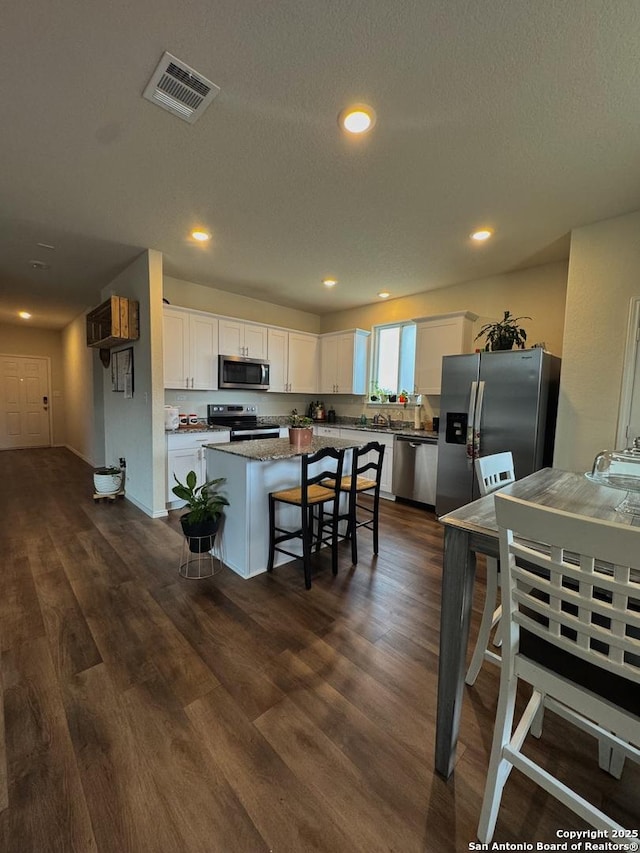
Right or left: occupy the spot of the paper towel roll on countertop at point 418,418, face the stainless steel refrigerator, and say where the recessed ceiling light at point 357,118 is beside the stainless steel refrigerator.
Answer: right

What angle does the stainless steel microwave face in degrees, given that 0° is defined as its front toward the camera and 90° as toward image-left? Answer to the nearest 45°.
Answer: approximately 315°

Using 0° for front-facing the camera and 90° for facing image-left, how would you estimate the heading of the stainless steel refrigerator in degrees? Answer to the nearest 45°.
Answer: approximately 45°

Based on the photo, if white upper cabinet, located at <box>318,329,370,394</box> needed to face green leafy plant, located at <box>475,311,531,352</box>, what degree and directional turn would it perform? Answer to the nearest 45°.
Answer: approximately 90° to its left

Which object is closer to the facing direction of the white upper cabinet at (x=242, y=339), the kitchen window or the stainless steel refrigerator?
the stainless steel refrigerator

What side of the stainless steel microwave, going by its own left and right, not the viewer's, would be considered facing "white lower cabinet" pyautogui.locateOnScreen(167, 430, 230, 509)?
right

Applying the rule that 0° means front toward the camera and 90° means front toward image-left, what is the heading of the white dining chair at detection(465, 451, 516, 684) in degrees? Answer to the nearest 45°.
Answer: approximately 315°

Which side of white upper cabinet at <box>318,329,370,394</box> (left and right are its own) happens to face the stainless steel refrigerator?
left

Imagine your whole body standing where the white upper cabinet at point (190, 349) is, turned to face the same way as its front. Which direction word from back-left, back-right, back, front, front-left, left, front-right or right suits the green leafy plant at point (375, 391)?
front-left

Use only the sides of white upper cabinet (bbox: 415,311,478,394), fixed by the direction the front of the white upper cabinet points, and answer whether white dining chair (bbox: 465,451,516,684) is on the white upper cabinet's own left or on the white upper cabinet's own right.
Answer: on the white upper cabinet's own left
